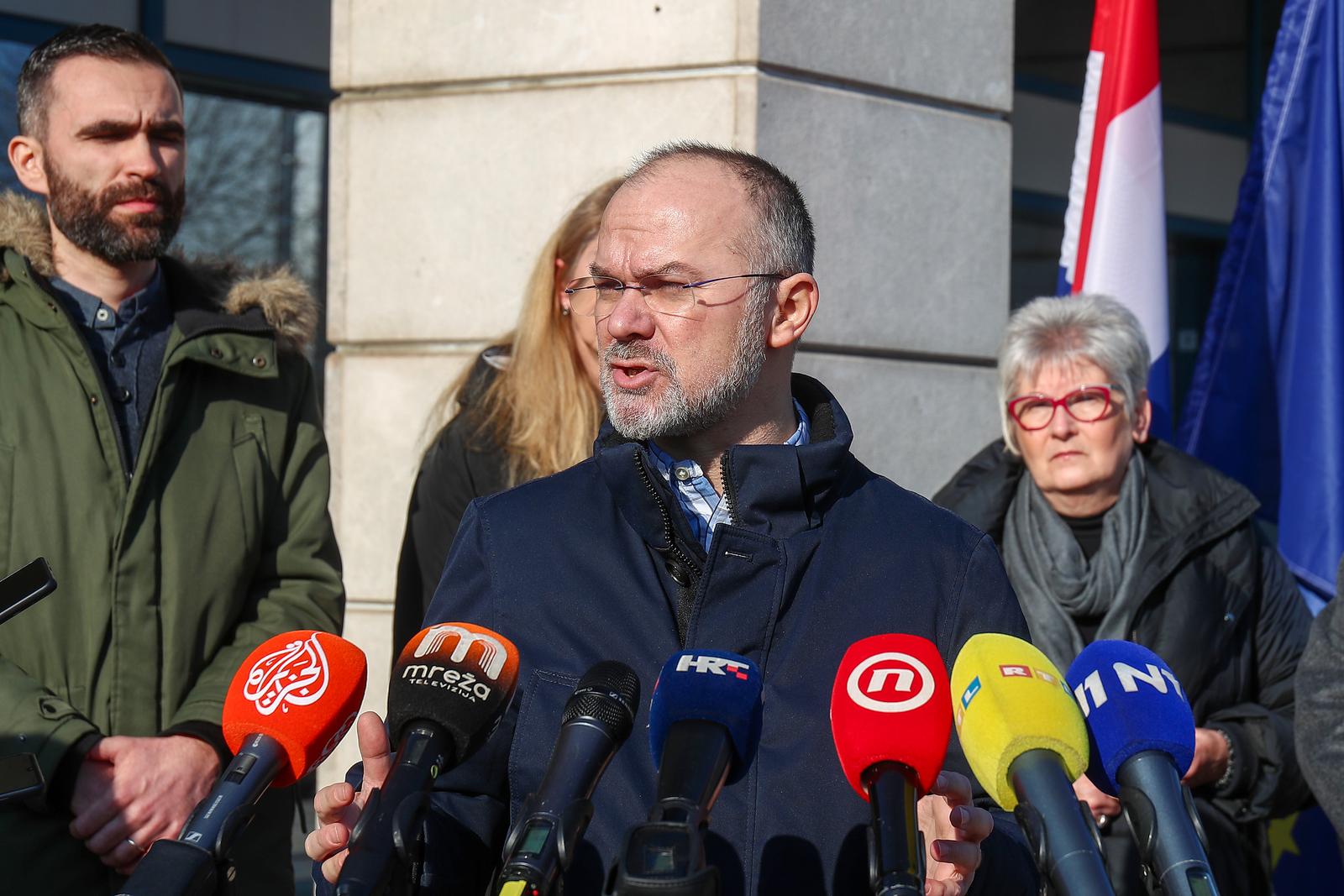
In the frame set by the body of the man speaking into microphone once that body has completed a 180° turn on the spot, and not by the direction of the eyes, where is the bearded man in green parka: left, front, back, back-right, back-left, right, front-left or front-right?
front-left

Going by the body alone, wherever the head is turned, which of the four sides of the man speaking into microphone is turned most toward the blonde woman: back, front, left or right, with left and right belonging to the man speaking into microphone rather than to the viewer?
back

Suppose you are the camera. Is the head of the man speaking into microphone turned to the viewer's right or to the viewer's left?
to the viewer's left

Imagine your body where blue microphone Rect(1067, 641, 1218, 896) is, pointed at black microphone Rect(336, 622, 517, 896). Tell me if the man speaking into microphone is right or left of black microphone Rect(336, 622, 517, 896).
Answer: right

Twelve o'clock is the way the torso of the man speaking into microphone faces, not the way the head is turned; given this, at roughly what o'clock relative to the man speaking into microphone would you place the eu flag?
The eu flag is roughly at 7 o'clock from the man speaking into microphone.

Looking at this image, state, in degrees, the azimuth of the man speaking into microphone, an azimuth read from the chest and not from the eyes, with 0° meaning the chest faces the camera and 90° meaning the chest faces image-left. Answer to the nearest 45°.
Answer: approximately 0°
